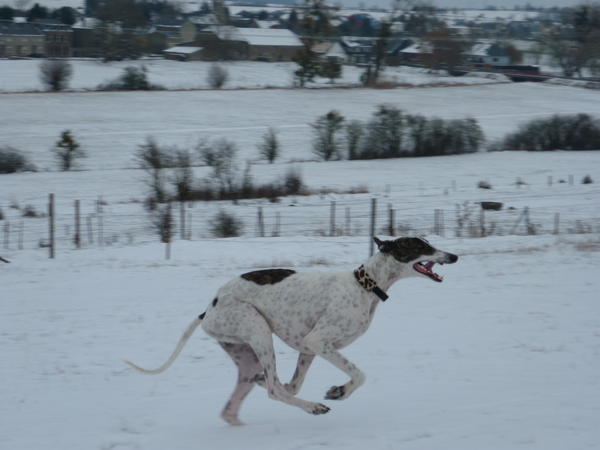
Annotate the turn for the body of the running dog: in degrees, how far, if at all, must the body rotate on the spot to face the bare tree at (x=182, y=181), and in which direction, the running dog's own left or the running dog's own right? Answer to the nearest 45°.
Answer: approximately 90° to the running dog's own left

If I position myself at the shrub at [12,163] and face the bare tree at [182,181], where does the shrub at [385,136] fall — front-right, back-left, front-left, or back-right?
front-left

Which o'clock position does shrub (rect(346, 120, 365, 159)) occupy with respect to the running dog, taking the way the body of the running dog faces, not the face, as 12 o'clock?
The shrub is roughly at 9 o'clock from the running dog.

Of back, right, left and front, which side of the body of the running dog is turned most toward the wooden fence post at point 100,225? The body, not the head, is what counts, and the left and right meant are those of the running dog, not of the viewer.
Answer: left

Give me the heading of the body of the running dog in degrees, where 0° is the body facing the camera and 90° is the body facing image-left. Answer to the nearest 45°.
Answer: approximately 270°

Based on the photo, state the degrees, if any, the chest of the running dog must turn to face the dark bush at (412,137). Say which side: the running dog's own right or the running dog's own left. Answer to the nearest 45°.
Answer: approximately 90° to the running dog's own left

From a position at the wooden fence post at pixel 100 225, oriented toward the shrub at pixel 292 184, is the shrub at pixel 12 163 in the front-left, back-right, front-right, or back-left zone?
front-left

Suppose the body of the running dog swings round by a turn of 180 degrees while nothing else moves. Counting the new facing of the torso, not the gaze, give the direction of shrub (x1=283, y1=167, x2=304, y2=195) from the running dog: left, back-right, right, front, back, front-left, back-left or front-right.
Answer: right
